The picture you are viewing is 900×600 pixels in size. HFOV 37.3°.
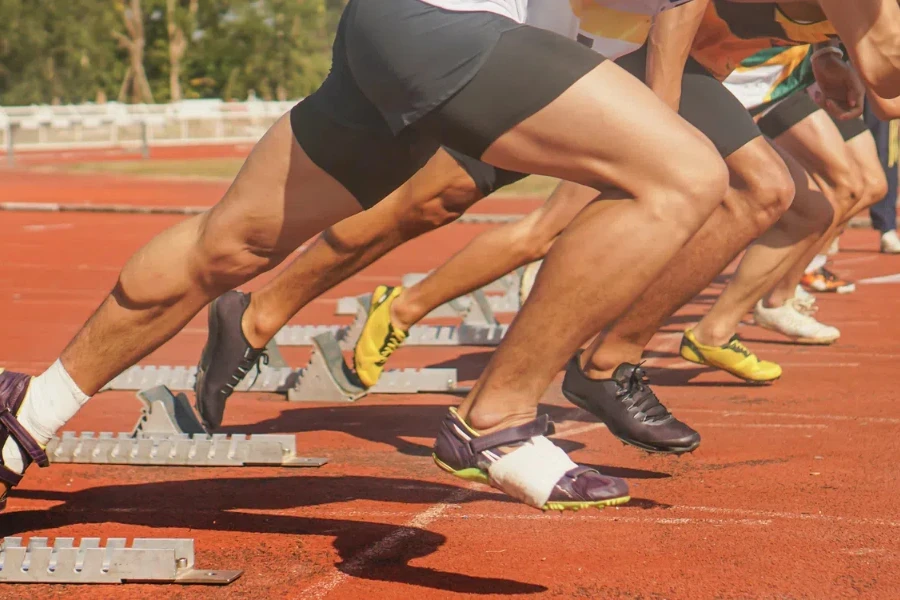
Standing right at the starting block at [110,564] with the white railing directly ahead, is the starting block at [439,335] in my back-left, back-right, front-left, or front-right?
front-right

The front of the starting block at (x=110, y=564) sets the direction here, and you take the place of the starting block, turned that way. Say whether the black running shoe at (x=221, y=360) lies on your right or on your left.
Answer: on your left

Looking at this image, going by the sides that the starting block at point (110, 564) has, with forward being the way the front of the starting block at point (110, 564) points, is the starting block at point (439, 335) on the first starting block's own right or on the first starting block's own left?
on the first starting block's own left

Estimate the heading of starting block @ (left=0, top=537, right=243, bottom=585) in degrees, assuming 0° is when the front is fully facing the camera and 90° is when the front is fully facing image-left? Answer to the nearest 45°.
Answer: approximately 270°

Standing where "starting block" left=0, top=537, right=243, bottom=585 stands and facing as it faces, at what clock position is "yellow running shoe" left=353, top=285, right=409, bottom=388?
The yellow running shoe is roughly at 10 o'clock from the starting block.

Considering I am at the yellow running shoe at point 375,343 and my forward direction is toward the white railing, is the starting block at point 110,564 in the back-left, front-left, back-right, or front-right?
back-left

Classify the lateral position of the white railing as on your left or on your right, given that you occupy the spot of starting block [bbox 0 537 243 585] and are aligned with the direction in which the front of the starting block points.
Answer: on your left
